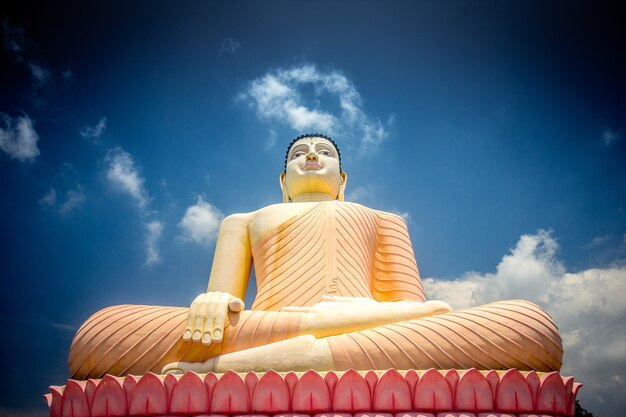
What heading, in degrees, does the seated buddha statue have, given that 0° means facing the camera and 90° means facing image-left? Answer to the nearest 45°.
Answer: approximately 0°
